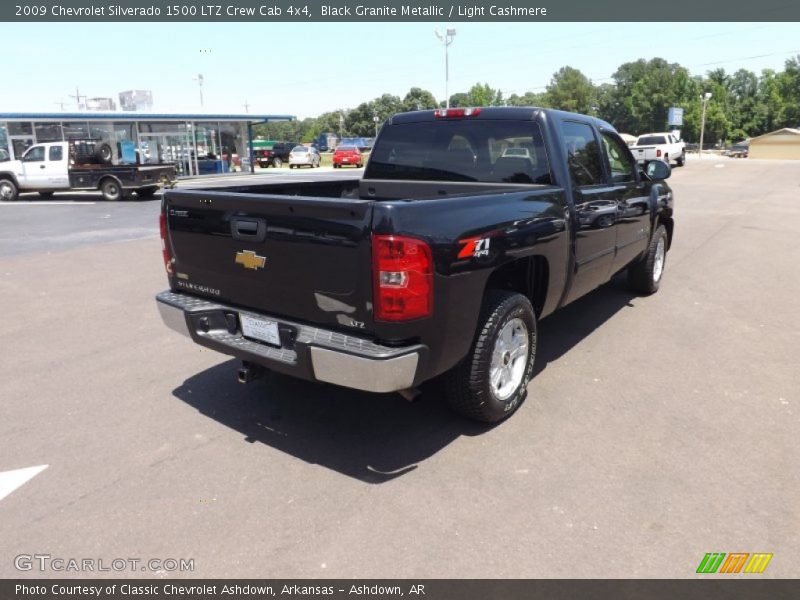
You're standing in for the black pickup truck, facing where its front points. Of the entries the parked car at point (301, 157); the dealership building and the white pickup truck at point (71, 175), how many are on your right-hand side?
0

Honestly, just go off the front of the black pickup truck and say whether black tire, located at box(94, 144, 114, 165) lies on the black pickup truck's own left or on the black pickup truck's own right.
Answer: on the black pickup truck's own left

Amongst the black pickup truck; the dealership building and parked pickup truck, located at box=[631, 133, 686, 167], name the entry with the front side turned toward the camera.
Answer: the dealership building

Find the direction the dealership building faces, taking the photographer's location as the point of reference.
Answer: facing the viewer

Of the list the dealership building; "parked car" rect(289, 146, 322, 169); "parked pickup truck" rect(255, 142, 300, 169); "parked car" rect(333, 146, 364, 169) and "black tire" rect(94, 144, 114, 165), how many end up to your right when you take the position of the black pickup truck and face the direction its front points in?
0

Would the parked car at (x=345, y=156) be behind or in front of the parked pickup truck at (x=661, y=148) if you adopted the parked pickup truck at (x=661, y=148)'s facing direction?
behind

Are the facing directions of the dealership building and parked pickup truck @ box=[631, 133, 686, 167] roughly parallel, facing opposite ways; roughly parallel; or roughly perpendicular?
roughly perpendicular

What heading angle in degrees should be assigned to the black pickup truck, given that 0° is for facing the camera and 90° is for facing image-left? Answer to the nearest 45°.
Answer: approximately 225°

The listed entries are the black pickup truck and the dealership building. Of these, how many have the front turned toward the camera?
1

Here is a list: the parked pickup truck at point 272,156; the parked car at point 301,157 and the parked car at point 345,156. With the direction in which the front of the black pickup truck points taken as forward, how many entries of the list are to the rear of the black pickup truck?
0

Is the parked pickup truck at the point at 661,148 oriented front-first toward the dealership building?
no

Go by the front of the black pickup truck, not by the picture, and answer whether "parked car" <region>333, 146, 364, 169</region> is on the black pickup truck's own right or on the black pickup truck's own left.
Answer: on the black pickup truck's own left

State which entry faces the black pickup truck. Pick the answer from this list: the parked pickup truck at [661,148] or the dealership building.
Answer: the dealership building

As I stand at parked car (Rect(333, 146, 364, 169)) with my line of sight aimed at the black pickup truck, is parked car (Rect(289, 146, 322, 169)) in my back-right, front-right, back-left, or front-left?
back-right

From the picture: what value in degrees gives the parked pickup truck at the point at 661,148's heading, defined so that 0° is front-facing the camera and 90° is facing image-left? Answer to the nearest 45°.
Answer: approximately 225°

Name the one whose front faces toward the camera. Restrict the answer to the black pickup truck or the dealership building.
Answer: the dealership building

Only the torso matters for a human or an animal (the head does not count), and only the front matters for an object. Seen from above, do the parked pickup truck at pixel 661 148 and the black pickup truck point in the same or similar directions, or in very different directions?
same or similar directions

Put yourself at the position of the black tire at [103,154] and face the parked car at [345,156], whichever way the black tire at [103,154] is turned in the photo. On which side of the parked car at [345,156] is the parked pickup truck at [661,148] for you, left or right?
right

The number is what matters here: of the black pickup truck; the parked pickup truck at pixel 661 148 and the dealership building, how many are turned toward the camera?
1

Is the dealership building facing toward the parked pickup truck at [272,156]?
no
